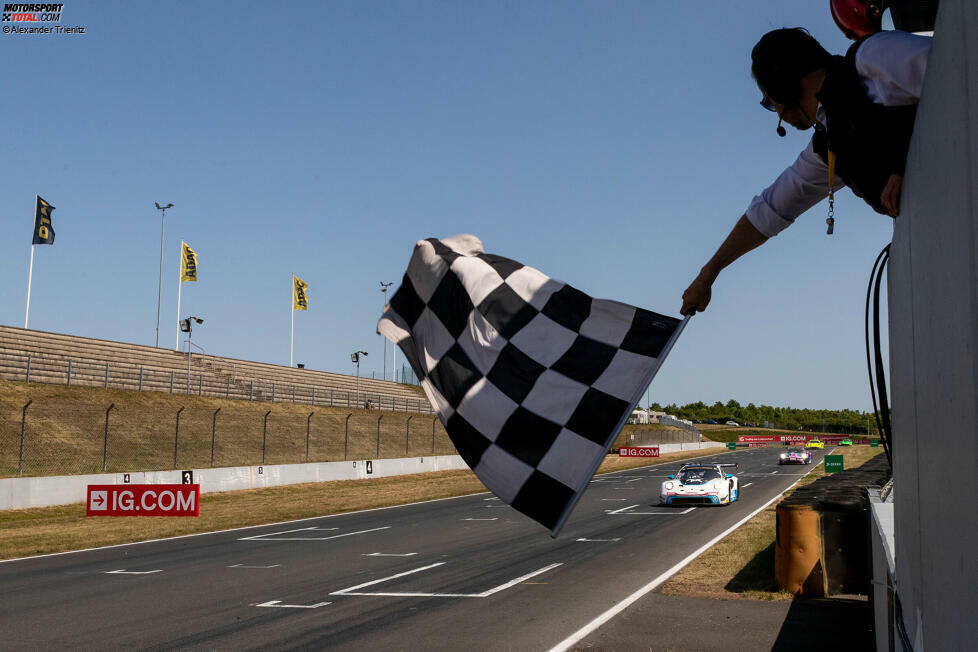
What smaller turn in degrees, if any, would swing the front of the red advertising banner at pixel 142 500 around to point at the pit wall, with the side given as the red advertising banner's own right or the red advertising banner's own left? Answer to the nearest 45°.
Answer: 0° — it already faces it

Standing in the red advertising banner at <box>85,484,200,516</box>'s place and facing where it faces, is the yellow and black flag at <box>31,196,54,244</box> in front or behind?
behind

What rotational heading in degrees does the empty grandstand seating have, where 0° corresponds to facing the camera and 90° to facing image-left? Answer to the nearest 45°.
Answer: approximately 315°

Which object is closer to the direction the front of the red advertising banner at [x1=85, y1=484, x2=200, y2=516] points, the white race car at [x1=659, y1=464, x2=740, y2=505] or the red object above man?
the red object above man

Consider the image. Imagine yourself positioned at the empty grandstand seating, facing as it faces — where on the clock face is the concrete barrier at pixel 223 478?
The concrete barrier is roughly at 1 o'clock from the empty grandstand seating.

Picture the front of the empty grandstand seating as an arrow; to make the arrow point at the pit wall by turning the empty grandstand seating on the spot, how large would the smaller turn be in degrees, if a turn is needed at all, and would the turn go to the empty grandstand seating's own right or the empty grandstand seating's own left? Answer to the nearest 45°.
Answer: approximately 45° to the empty grandstand seating's own right

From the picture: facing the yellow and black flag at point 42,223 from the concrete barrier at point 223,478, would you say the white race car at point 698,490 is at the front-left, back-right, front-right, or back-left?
back-right
